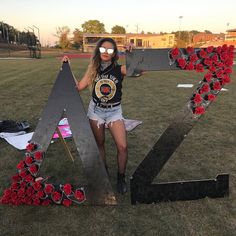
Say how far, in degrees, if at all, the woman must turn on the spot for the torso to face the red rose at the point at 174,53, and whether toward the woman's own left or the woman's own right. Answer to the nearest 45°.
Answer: approximately 90° to the woman's own left

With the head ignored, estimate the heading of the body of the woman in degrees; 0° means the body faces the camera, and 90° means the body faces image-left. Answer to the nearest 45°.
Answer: approximately 0°

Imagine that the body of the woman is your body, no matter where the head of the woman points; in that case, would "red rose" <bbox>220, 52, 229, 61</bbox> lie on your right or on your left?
on your left

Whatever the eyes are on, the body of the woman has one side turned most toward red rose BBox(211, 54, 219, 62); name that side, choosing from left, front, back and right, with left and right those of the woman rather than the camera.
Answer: left

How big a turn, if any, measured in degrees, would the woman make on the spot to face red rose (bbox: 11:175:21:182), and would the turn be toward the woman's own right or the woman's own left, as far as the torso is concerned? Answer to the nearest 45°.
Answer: approximately 90° to the woman's own right

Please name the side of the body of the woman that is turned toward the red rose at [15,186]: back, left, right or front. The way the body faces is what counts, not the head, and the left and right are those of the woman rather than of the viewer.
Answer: right
